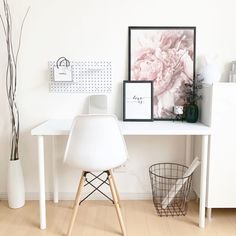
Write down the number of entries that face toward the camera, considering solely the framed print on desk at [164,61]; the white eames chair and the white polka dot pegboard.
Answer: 2

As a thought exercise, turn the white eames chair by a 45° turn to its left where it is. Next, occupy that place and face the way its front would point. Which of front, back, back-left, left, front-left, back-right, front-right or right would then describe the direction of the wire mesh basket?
right

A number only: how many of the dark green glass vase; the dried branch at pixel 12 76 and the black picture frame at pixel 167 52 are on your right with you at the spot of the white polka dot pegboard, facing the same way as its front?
1

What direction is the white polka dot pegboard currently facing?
toward the camera

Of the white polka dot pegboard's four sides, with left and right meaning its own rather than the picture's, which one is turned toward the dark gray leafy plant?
left

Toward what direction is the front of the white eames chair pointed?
away from the camera

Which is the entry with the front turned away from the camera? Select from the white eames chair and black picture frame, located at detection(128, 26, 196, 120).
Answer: the white eames chair

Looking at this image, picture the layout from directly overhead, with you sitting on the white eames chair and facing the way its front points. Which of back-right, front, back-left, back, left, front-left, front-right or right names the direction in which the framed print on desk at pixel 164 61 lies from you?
front-right

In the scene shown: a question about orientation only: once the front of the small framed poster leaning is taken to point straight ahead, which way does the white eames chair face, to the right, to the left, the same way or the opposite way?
the opposite way

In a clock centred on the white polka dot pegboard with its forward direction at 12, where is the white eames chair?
The white eames chair is roughly at 12 o'clock from the white polka dot pegboard.

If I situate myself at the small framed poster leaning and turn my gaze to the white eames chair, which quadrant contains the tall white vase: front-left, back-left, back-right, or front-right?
front-right

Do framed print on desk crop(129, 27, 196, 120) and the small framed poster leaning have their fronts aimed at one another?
no

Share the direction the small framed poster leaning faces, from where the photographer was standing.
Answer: facing the viewer

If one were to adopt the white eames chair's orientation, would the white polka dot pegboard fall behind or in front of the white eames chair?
in front

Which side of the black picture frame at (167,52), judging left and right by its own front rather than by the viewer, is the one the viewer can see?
front

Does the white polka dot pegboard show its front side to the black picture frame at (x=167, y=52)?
no
